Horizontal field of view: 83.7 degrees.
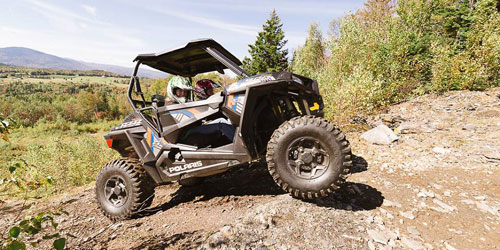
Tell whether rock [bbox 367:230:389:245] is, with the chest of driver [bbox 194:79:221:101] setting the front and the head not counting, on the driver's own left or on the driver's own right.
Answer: on the driver's own right

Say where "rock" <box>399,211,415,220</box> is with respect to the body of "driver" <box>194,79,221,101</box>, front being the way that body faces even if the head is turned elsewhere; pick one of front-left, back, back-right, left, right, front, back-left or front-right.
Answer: front-right

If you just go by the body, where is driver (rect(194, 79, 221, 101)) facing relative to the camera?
to the viewer's right

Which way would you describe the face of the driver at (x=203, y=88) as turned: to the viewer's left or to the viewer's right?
to the viewer's right

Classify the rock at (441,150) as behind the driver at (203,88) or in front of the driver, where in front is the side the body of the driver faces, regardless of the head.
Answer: in front

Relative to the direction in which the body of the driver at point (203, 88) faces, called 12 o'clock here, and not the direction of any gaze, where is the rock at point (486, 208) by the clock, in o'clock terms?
The rock is roughly at 1 o'clock from the driver.

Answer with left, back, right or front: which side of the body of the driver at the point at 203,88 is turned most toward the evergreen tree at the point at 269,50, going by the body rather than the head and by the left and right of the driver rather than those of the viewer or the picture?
left

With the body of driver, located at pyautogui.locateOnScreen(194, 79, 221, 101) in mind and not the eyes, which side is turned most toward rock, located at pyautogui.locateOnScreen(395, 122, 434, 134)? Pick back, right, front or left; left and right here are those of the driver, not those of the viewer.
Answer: front

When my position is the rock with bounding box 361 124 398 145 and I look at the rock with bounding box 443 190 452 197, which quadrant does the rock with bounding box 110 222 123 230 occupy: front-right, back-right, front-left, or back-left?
front-right

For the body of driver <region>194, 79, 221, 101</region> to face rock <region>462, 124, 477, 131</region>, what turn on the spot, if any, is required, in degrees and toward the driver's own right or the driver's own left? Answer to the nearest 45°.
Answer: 0° — they already face it

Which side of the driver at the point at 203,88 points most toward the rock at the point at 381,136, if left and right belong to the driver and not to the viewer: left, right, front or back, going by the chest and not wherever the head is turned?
front

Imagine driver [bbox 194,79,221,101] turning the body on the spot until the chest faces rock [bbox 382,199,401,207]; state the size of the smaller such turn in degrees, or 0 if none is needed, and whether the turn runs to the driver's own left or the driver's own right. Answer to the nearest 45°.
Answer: approximately 45° to the driver's own right

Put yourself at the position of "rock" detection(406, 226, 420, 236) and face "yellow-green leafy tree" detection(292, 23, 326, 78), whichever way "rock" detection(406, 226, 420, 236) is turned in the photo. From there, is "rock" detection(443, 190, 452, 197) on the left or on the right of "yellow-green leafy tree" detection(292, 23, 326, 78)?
right
